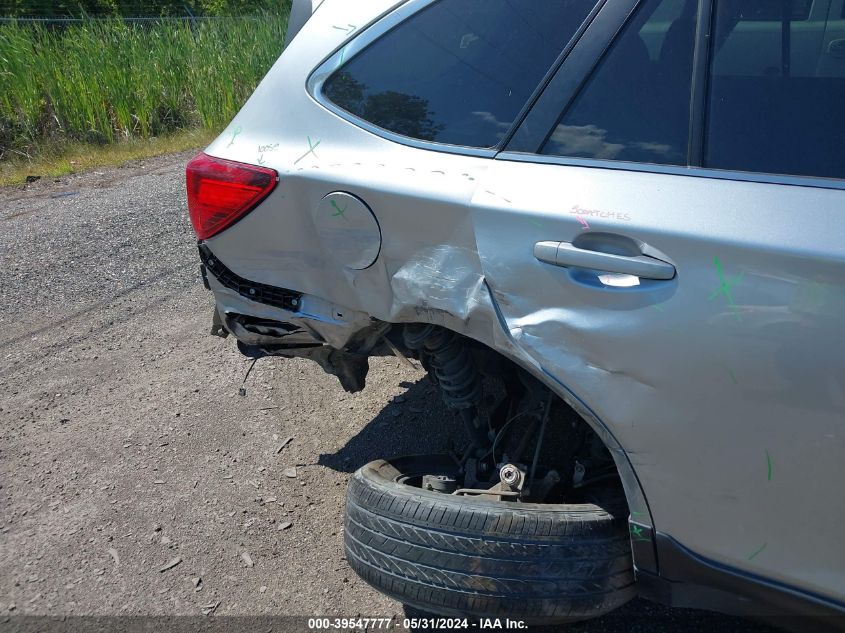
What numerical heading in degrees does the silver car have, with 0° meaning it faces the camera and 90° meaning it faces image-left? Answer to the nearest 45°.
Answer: approximately 270°
